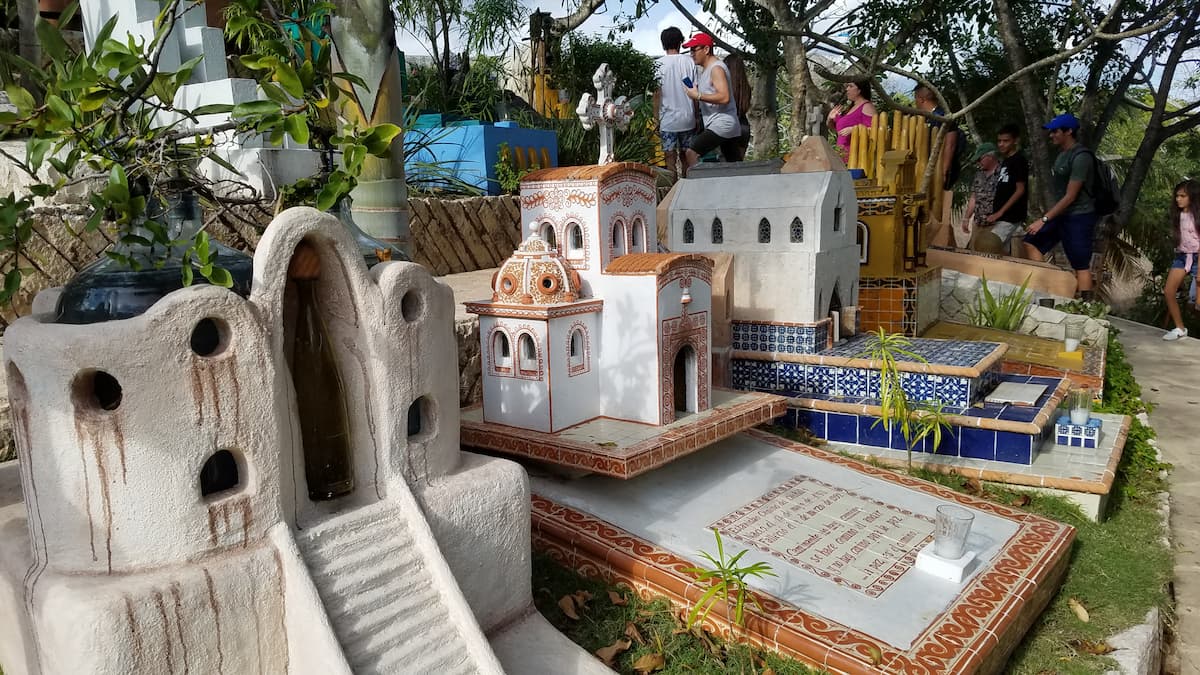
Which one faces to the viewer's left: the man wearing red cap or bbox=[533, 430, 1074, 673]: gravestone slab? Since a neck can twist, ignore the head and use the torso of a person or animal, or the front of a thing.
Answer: the man wearing red cap

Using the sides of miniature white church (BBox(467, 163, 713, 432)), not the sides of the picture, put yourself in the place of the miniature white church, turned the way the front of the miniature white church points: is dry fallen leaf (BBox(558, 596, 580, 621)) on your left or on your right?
on your right

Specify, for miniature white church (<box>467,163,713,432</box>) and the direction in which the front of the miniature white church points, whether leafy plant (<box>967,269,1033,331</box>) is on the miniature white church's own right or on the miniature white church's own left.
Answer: on the miniature white church's own left

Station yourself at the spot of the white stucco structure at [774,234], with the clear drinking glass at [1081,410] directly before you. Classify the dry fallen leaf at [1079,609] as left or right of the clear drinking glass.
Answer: right

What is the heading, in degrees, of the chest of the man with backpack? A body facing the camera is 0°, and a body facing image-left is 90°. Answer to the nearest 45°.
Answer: approximately 90°
